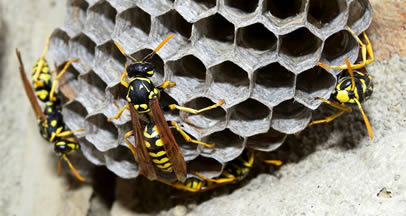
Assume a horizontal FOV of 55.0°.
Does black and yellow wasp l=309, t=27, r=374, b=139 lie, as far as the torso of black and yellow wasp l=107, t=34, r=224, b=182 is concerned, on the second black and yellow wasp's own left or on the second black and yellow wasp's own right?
on the second black and yellow wasp's own right

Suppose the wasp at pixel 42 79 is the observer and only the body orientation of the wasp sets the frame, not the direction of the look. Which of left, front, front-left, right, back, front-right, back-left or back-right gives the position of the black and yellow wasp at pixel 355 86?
front-left

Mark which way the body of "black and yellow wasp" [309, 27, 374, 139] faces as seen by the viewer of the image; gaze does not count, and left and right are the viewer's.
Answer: facing the viewer and to the left of the viewer

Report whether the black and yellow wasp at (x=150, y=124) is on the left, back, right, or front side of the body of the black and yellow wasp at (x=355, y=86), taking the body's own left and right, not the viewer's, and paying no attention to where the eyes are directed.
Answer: front

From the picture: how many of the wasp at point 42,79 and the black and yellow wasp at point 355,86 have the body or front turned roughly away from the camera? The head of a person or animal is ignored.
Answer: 0

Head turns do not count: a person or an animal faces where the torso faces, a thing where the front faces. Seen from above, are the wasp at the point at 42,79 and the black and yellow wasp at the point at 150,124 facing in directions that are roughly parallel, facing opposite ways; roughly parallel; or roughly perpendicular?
roughly parallel, facing opposite ways

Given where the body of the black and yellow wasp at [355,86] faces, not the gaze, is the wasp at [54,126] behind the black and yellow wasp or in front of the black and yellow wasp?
in front

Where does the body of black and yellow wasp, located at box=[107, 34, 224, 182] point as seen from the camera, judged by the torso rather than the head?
away from the camera

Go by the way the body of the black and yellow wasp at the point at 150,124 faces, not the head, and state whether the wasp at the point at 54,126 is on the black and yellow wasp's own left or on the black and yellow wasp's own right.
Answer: on the black and yellow wasp's own left
